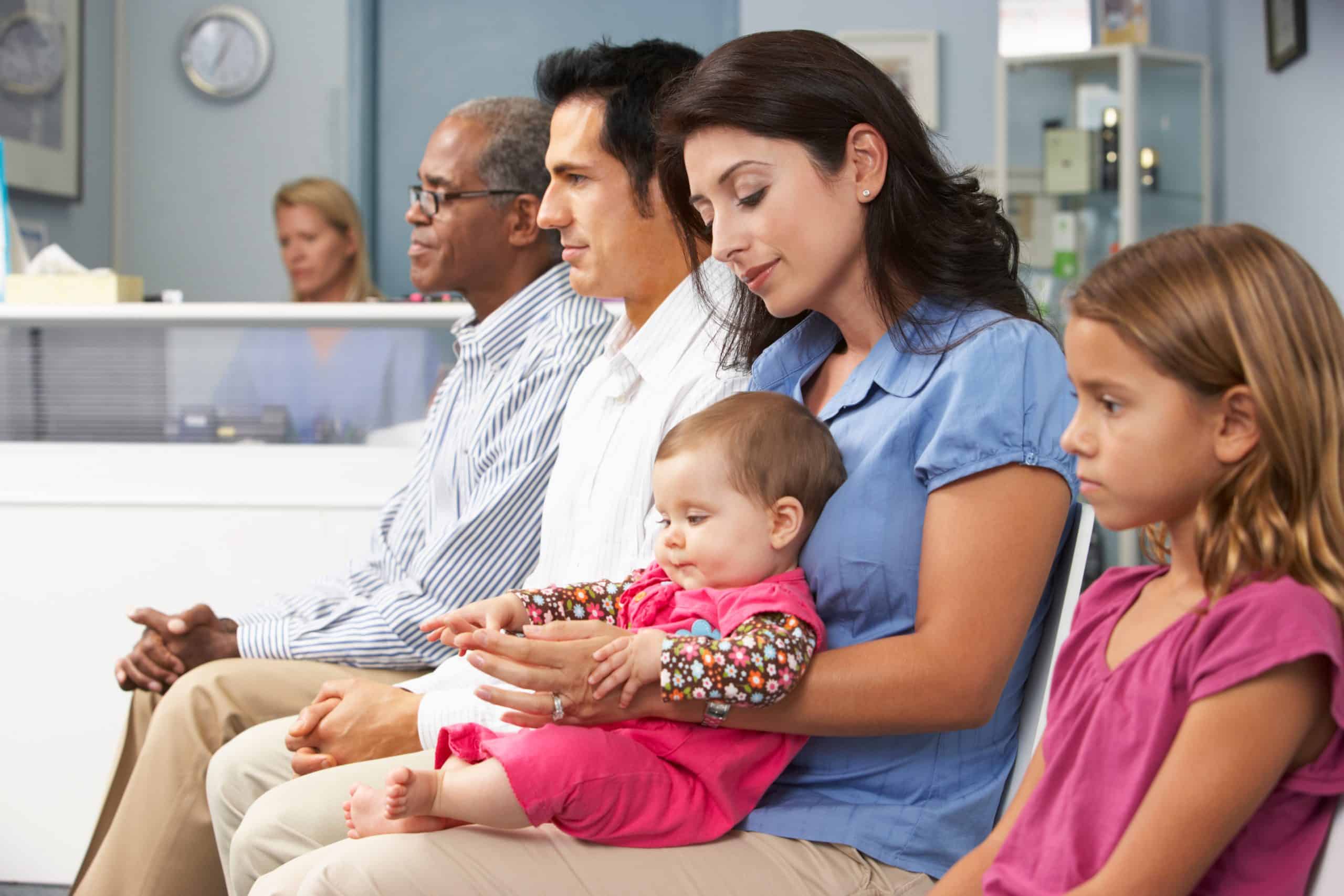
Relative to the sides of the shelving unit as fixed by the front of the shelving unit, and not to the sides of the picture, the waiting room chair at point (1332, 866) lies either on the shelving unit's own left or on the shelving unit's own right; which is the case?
on the shelving unit's own left

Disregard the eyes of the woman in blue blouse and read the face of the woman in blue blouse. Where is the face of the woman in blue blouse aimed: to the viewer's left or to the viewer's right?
to the viewer's left

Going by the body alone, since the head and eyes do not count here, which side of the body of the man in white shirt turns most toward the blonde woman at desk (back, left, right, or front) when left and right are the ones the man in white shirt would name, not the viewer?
right

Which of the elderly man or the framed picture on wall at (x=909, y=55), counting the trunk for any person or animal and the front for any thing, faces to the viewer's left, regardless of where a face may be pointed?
the elderly man

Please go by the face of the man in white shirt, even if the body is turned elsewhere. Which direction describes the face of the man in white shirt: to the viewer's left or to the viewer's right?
to the viewer's left

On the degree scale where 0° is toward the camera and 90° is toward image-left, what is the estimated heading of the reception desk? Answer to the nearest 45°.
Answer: approximately 0°

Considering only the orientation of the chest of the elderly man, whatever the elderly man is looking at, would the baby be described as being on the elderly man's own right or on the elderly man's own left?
on the elderly man's own left

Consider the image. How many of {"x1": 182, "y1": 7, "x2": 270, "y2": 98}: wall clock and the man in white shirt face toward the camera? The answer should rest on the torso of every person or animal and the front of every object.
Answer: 1

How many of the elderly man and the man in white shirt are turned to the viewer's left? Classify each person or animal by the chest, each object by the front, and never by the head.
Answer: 2
